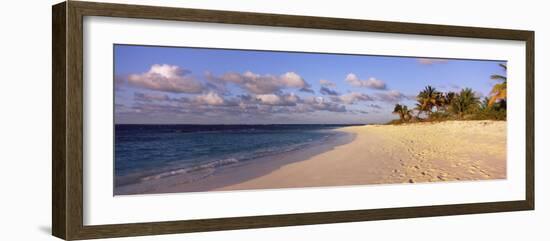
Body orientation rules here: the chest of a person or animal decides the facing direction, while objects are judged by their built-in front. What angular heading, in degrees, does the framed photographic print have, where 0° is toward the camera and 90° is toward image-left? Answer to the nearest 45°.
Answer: approximately 315°
